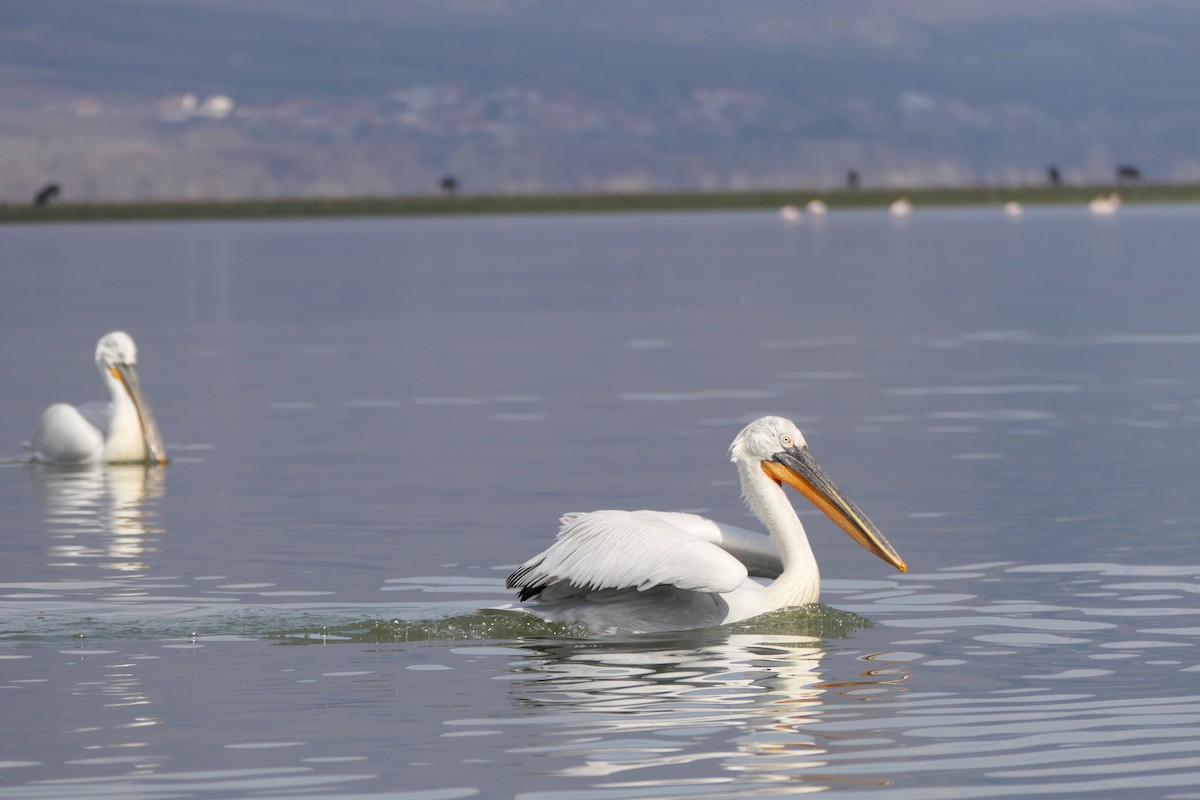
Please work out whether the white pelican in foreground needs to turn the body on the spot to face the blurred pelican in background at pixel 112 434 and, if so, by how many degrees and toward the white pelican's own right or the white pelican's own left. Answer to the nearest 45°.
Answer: approximately 135° to the white pelican's own left

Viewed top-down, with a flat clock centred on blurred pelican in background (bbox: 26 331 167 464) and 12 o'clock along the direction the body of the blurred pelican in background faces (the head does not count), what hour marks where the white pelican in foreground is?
The white pelican in foreground is roughly at 1 o'clock from the blurred pelican in background.

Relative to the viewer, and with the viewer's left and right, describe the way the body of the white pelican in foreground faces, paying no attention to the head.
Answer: facing to the right of the viewer

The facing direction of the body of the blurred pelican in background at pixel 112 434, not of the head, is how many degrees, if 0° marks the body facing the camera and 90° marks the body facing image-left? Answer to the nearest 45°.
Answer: approximately 315°
